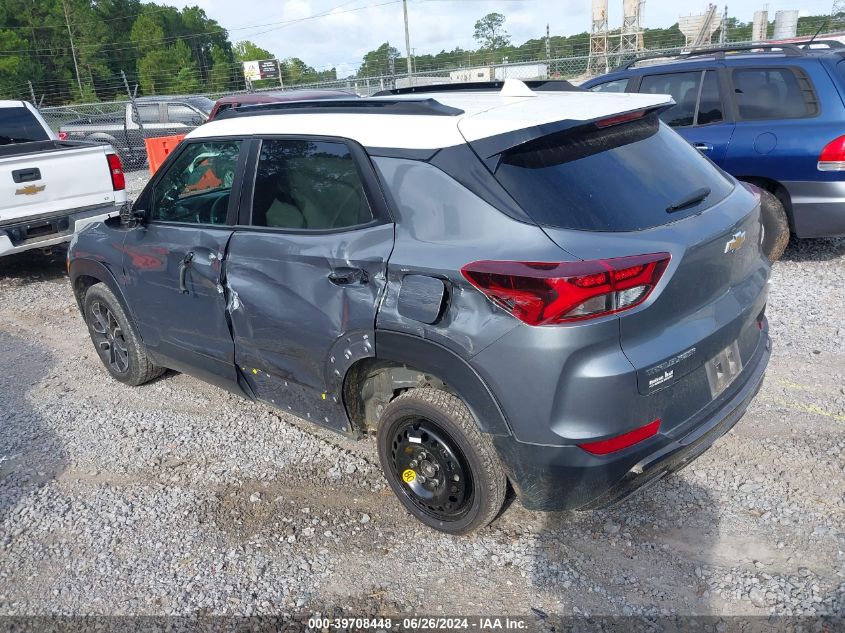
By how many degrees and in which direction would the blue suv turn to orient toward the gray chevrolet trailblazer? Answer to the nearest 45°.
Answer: approximately 135° to its left

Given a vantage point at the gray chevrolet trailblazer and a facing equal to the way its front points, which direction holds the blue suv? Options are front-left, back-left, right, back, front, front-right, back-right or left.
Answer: right

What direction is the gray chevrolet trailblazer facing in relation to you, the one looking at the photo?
facing away from the viewer and to the left of the viewer

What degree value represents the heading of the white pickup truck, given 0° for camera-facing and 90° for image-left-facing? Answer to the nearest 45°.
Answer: approximately 135°

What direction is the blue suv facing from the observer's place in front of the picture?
facing away from the viewer and to the left of the viewer
